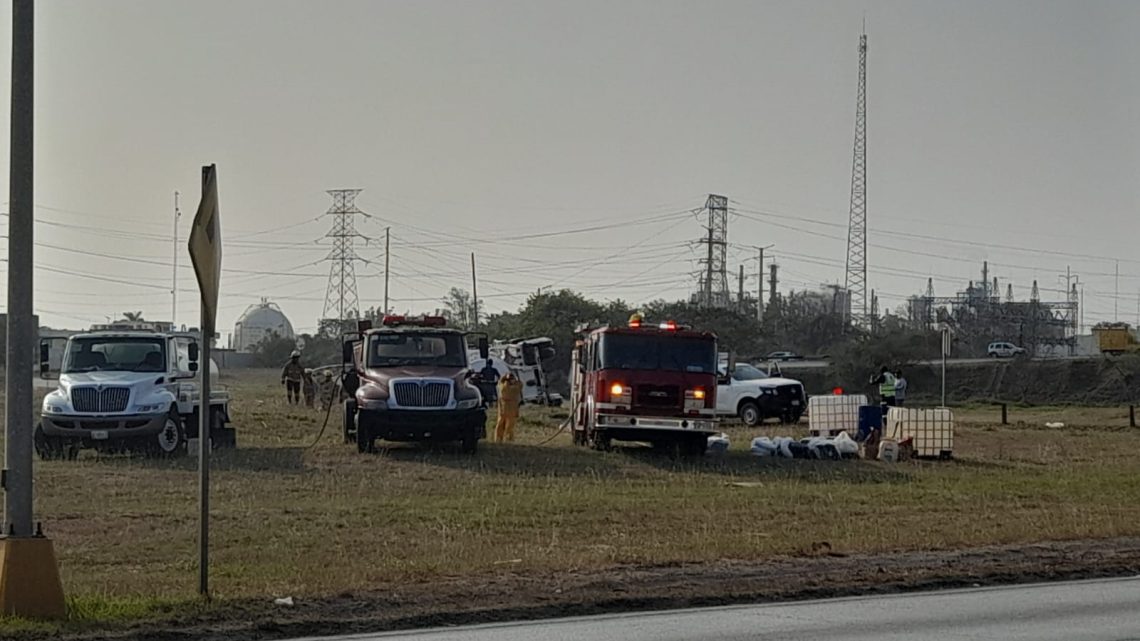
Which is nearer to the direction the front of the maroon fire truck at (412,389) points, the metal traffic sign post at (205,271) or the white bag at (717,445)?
the metal traffic sign post

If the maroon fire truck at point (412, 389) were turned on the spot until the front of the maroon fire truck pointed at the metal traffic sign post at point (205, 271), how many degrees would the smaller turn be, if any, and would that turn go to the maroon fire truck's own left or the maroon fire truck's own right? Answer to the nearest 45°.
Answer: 0° — it already faces it

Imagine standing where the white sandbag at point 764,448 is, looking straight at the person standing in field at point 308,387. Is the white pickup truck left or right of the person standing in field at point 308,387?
right

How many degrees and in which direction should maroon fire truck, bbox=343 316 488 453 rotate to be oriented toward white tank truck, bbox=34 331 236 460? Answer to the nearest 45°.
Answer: approximately 90° to its right

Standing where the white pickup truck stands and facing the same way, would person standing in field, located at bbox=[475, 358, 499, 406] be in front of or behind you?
behind

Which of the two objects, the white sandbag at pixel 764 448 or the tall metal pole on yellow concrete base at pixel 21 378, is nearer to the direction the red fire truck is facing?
the tall metal pole on yellow concrete base

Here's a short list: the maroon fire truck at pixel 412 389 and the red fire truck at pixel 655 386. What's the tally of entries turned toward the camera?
2

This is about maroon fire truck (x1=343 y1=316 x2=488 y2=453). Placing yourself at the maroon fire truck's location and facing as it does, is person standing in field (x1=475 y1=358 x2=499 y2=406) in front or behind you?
behind

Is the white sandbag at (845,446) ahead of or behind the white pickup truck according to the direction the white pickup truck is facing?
ahead
